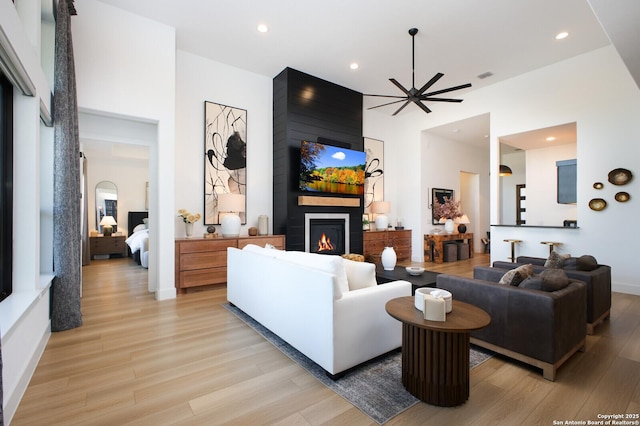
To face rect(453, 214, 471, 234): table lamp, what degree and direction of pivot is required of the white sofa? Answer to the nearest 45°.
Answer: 0° — it already faces it

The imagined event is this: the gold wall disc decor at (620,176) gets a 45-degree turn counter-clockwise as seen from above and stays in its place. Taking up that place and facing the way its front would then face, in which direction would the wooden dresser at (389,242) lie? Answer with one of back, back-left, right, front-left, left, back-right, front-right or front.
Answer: back-right

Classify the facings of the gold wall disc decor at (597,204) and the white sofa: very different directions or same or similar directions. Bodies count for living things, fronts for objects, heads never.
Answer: very different directions

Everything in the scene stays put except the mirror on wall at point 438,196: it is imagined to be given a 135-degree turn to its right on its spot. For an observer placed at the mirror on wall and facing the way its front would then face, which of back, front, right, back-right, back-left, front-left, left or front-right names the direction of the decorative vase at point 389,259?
left

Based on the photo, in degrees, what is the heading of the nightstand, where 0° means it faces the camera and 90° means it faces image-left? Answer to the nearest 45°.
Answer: approximately 0°

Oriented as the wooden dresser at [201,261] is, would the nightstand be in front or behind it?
behind

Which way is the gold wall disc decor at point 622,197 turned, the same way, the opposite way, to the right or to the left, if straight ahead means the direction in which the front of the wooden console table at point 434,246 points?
to the right

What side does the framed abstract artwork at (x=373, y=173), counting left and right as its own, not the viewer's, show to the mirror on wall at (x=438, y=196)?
left

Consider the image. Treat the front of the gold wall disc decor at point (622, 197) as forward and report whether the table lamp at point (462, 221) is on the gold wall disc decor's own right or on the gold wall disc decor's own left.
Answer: on the gold wall disc decor's own right

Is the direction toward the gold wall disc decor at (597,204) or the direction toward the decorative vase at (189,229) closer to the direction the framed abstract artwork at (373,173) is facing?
the gold wall disc decor
